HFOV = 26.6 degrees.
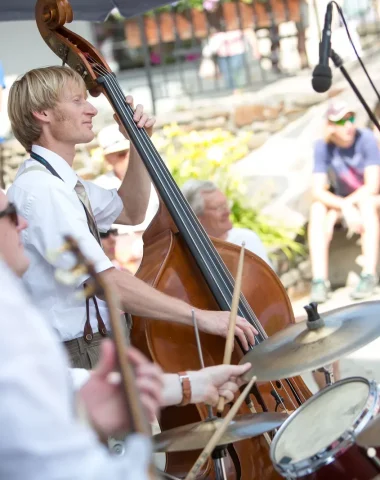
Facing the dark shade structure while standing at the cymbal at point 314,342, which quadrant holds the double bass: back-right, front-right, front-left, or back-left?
front-left

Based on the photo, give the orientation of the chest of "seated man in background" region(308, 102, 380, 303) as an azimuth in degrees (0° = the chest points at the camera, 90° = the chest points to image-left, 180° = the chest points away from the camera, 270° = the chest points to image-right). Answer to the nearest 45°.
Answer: approximately 0°

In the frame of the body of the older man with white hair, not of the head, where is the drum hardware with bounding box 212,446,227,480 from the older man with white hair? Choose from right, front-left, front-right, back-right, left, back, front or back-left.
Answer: front-right

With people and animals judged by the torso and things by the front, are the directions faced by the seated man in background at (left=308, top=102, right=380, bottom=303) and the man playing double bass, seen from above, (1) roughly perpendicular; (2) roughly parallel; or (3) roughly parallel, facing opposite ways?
roughly perpendicular

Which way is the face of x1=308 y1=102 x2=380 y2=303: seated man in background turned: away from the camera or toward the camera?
toward the camera

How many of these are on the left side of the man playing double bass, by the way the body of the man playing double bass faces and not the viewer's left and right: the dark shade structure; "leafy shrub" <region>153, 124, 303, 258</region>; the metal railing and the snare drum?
3

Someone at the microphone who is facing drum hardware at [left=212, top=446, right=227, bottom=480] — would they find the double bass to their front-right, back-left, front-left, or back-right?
front-right

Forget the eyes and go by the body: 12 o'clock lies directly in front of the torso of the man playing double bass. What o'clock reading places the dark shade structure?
The dark shade structure is roughly at 9 o'clock from the man playing double bass.

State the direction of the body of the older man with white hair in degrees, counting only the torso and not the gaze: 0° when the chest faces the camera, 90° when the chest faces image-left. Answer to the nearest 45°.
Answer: approximately 315°

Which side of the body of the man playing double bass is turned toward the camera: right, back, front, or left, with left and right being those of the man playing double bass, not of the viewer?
right

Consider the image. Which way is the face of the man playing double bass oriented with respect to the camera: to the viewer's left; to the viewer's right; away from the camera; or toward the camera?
to the viewer's right

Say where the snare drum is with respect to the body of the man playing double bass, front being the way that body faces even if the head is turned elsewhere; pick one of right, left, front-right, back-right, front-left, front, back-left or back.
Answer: front-right

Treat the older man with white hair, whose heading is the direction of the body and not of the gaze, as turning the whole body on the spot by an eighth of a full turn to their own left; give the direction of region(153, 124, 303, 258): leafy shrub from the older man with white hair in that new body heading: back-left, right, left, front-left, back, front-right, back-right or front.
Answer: left

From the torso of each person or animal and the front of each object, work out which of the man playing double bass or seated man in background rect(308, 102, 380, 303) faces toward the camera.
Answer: the seated man in background

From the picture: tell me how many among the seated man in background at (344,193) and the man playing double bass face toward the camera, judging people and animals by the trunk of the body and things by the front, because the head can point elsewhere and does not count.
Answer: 1

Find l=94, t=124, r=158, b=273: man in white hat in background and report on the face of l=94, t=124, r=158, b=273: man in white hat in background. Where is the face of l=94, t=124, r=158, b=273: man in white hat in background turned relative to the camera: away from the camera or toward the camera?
toward the camera
